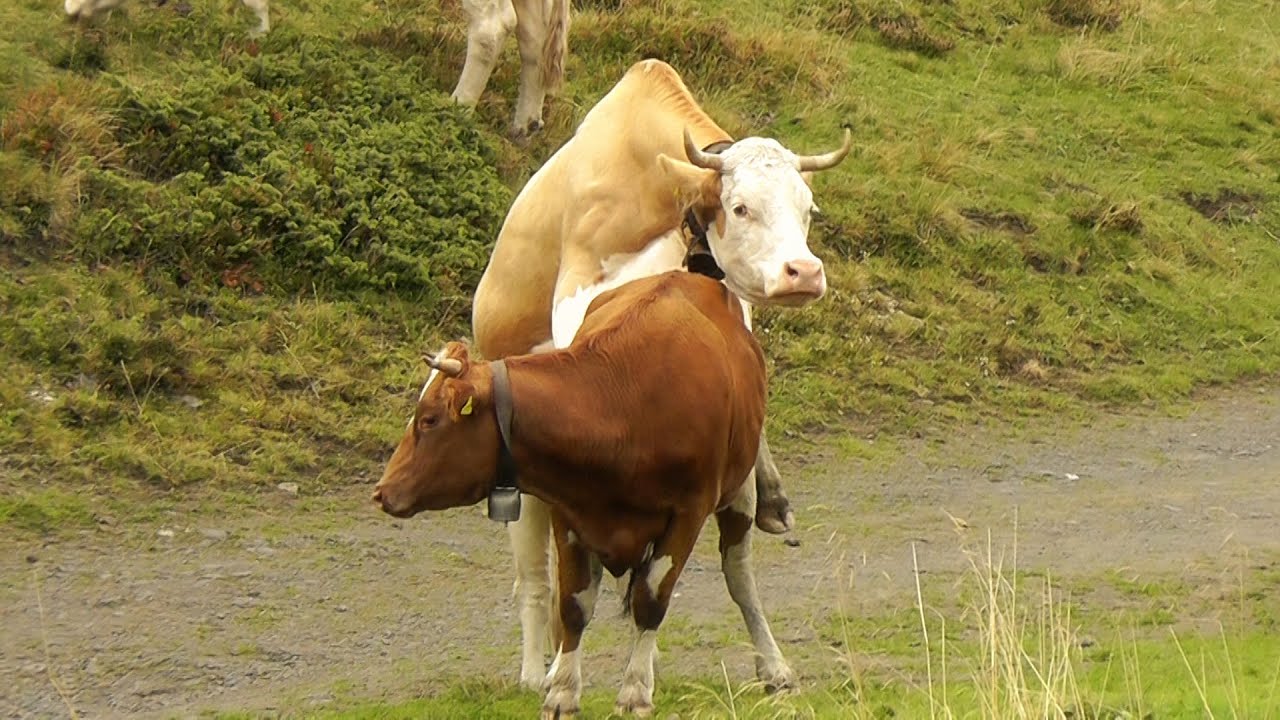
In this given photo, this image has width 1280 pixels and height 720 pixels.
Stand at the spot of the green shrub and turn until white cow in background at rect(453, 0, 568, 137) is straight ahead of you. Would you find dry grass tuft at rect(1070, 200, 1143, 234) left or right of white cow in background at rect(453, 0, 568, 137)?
right

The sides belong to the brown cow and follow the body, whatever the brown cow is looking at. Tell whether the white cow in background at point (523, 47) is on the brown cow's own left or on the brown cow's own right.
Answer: on the brown cow's own right

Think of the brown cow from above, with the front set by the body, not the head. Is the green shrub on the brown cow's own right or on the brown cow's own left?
on the brown cow's own right
